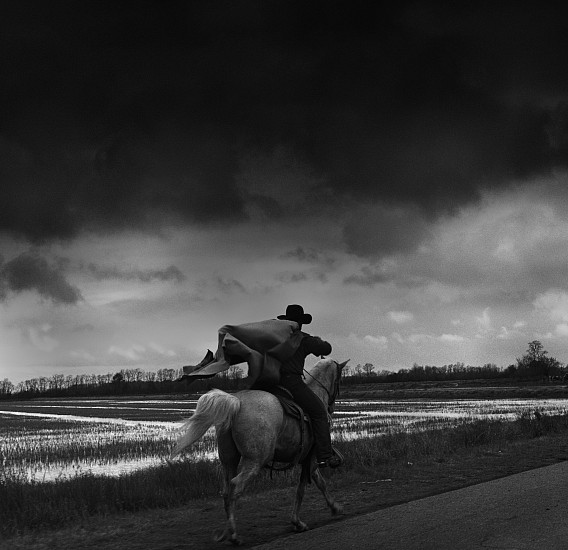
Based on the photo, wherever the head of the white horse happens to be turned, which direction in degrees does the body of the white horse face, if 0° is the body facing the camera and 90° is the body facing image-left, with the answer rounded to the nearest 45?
approximately 225°

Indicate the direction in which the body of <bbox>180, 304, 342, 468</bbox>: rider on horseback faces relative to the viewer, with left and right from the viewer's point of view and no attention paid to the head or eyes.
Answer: facing away from the viewer and to the right of the viewer
